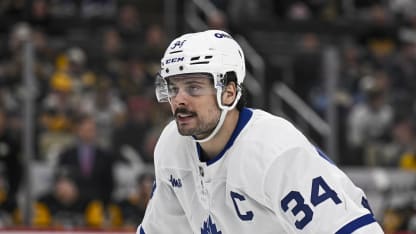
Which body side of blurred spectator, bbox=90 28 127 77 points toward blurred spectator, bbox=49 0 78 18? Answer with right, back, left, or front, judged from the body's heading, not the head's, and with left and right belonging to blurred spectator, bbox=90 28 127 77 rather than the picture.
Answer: back

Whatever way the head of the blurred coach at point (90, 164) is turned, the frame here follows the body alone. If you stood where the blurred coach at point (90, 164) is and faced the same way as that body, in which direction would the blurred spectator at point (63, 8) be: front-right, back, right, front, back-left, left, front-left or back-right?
back

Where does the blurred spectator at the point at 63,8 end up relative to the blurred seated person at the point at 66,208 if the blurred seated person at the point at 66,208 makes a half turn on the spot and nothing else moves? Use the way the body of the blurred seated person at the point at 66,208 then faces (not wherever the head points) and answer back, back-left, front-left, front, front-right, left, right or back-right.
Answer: front

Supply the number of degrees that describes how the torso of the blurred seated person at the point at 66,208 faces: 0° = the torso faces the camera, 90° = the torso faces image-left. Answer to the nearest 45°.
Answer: approximately 0°

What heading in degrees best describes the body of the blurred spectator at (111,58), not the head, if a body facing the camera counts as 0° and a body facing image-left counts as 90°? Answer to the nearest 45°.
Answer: approximately 0°

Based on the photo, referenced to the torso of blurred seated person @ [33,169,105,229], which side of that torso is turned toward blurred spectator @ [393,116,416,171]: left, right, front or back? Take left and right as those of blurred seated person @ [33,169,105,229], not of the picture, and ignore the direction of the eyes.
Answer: left

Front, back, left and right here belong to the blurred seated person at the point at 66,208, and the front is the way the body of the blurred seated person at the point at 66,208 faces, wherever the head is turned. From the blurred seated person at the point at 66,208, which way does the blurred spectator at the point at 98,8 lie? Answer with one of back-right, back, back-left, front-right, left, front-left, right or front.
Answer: back
